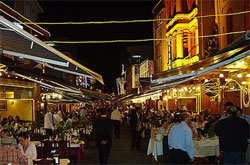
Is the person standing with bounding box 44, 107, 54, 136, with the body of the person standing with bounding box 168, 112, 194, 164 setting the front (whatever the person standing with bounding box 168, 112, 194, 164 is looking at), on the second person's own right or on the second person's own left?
on the second person's own left

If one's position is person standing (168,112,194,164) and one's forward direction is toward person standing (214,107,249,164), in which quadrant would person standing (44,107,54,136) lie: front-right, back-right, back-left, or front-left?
back-left

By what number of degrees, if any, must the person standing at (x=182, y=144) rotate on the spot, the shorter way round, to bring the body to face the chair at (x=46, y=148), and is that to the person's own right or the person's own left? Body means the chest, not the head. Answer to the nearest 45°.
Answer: approximately 90° to the person's own left

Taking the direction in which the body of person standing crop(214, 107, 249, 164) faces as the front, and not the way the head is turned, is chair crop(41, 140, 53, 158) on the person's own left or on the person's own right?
on the person's own left

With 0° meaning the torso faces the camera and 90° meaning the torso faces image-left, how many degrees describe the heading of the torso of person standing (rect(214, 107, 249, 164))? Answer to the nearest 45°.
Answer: approximately 180°

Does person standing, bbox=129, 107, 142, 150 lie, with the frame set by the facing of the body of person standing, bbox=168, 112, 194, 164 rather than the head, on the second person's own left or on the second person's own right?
on the second person's own left

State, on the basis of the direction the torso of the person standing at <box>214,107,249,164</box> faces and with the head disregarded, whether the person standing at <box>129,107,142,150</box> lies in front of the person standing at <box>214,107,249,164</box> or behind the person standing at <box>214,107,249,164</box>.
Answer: in front

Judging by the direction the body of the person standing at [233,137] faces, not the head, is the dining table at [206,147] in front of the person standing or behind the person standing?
in front
